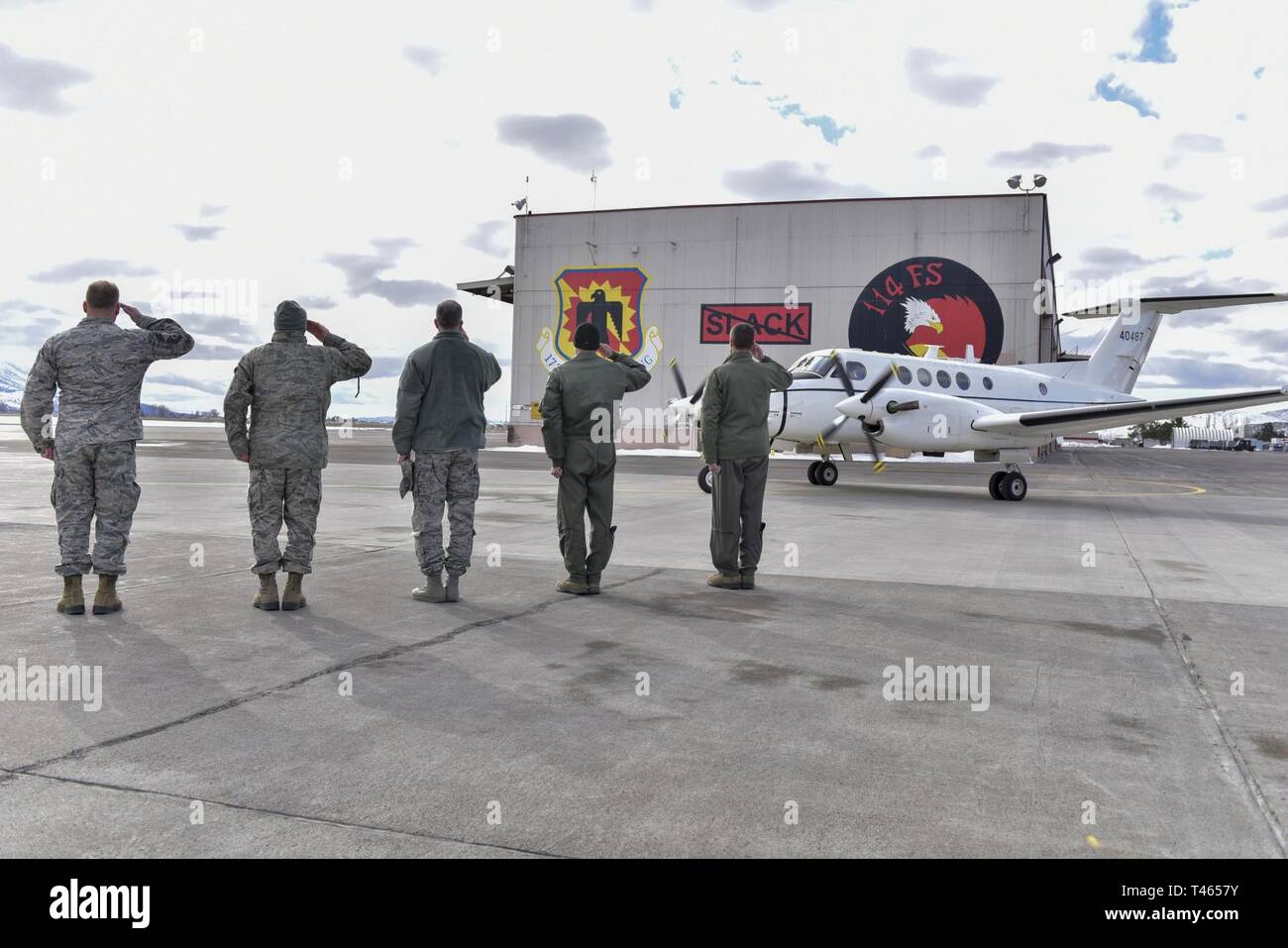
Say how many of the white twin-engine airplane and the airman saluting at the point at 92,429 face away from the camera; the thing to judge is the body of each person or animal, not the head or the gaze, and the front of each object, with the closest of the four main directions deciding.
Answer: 1

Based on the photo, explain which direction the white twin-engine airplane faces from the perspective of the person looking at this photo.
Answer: facing the viewer and to the left of the viewer

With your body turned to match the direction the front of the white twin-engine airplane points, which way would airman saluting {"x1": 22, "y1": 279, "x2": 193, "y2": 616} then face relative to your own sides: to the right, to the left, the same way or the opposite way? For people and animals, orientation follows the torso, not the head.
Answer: to the right

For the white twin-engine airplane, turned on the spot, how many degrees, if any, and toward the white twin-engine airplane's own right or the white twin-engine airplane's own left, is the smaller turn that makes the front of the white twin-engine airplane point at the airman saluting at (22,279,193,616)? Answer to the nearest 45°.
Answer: approximately 45° to the white twin-engine airplane's own left

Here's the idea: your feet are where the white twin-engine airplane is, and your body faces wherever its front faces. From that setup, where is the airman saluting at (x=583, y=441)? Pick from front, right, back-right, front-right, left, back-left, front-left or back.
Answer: front-left

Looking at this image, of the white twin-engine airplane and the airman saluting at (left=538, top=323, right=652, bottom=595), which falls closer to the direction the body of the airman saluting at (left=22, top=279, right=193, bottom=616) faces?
the white twin-engine airplane

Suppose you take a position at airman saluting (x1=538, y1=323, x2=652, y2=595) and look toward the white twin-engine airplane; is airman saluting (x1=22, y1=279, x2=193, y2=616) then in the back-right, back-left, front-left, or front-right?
back-left

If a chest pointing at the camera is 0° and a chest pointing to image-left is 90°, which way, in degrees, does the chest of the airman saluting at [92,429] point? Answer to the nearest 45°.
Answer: approximately 180°

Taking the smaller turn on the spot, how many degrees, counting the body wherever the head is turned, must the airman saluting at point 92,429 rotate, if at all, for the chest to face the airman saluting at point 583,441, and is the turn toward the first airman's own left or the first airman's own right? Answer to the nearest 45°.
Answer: approximately 90° to the first airman's own right
